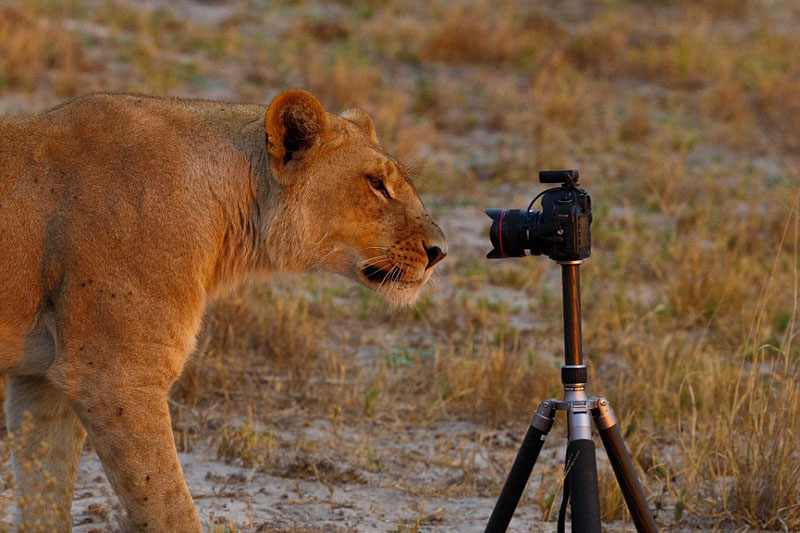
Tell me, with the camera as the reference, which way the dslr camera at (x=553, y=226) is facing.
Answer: facing to the left of the viewer

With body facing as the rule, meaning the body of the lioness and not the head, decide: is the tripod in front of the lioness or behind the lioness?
in front

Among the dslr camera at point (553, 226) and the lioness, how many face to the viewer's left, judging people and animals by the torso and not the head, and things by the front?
1

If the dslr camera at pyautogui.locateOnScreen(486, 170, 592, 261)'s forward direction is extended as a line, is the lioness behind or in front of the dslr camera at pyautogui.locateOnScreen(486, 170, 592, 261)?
in front

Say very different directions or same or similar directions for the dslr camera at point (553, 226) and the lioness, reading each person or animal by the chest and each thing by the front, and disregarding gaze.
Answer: very different directions

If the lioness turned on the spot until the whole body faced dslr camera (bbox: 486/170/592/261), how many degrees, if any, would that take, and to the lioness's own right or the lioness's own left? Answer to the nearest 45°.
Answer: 0° — it already faces it

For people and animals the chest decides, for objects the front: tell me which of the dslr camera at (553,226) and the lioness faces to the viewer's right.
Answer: the lioness

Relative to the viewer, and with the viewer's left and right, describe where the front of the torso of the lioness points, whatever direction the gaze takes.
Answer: facing to the right of the viewer
